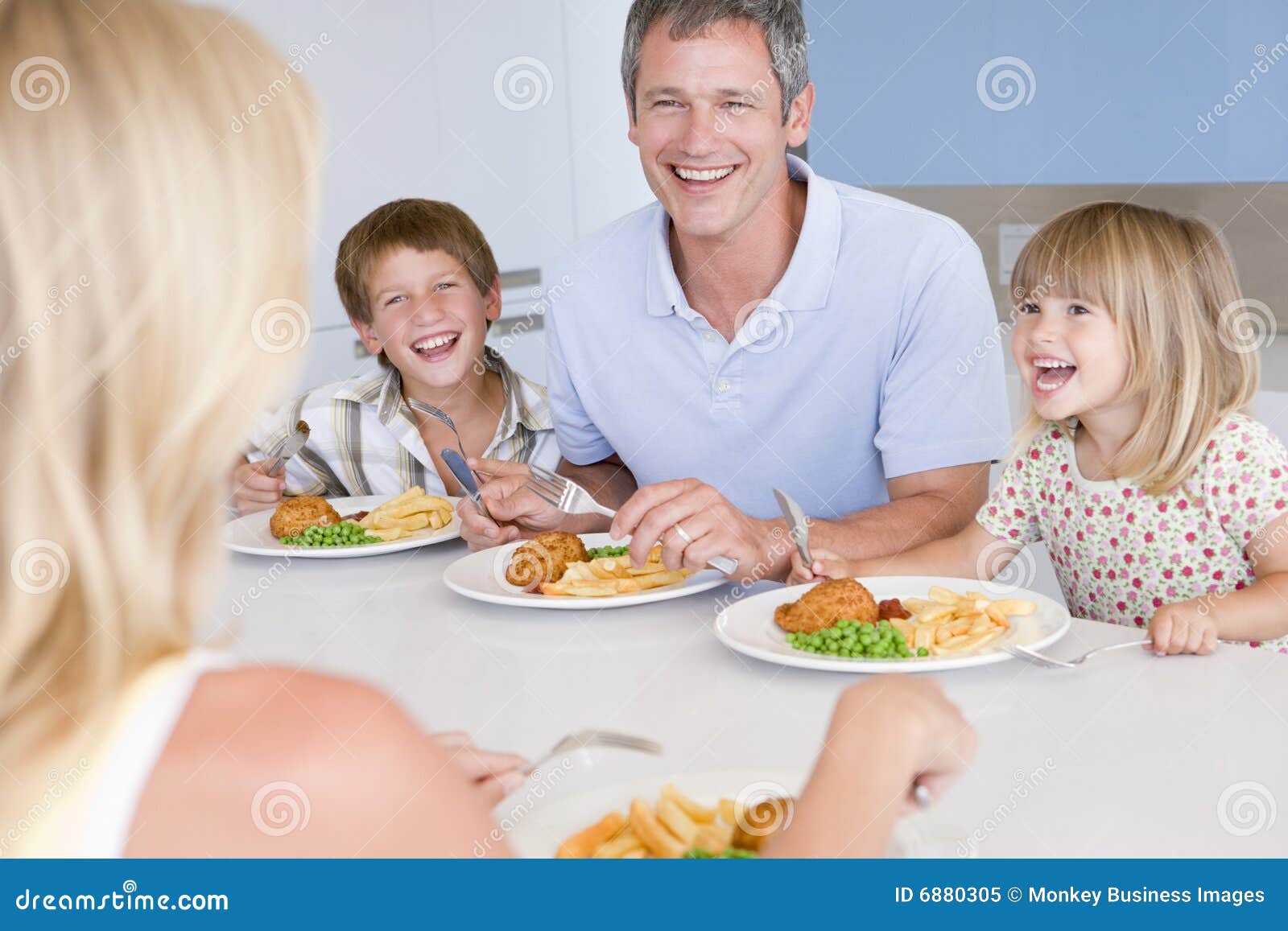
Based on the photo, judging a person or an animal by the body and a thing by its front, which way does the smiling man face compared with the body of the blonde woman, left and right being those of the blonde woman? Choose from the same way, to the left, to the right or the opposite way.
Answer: the opposite way

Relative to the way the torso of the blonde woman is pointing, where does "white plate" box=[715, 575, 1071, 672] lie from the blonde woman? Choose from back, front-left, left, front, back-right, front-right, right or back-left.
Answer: front

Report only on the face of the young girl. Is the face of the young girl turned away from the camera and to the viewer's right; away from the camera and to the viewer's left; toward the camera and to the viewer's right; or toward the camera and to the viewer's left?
toward the camera and to the viewer's left

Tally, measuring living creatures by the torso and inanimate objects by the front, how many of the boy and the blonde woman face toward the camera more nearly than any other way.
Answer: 1

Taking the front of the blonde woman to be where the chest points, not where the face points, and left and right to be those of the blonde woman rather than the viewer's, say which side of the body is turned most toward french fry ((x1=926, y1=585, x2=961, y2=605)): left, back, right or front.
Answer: front

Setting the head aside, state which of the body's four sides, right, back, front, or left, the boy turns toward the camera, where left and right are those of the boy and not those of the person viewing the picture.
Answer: front

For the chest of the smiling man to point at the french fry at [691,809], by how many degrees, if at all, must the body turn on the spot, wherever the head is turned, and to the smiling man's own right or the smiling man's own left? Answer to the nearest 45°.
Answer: approximately 45° to the smiling man's own left

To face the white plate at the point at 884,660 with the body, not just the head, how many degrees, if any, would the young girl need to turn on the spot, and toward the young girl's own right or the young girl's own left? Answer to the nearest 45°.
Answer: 0° — they already face it

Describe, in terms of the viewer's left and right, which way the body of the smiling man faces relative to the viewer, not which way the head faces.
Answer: facing the viewer and to the left of the viewer

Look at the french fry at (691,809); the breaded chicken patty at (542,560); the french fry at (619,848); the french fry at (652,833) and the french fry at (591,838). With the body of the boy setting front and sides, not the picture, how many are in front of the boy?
5

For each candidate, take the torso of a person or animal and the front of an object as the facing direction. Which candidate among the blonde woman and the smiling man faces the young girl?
the blonde woman

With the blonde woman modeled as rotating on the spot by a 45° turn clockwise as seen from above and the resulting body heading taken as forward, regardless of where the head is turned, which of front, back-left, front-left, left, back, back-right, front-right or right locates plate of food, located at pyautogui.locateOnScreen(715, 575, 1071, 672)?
front-left

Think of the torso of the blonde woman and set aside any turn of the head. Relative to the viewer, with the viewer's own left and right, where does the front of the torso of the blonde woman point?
facing away from the viewer and to the right of the viewer

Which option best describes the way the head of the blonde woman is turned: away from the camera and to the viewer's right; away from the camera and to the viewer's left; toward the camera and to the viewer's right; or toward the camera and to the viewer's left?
away from the camera and to the viewer's right
